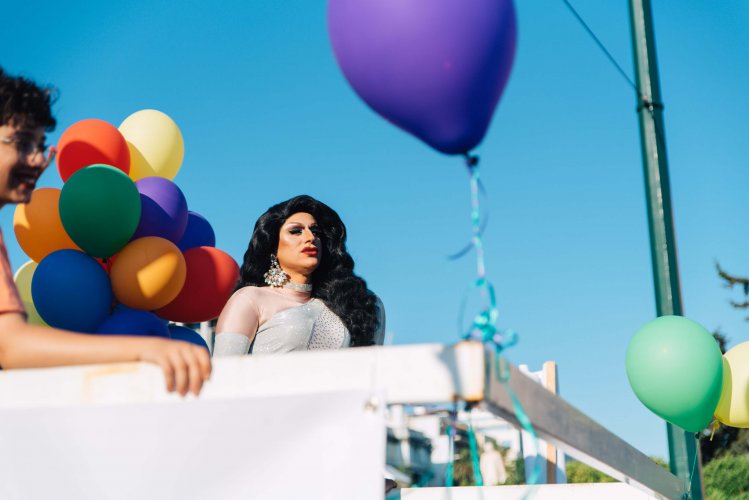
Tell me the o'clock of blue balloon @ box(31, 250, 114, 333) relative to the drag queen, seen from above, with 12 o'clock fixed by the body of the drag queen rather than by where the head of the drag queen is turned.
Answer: The blue balloon is roughly at 4 o'clock from the drag queen.

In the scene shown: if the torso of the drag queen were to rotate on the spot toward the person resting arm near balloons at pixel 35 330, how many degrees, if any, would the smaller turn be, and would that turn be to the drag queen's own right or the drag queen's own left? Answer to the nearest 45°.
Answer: approximately 45° to the drag queen's own right

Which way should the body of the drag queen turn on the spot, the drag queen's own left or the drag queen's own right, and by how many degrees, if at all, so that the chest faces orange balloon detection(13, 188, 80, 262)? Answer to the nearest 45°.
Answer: approximately 135° to the drag queen's own right

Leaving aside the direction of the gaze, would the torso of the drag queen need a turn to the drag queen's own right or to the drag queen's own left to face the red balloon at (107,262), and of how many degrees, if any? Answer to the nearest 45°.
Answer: approximately 135° to the drag queen's own right

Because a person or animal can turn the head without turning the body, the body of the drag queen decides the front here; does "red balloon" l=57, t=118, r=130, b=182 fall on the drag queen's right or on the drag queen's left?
on the drag queen's right

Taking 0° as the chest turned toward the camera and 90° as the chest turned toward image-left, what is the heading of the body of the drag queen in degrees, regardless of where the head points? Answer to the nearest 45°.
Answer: approximately 315°

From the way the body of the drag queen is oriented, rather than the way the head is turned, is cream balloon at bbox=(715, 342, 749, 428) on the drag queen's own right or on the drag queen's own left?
on the drag queen's own left

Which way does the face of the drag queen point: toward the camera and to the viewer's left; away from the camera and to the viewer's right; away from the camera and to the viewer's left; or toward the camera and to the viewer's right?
toward the camera and to the viewer's right

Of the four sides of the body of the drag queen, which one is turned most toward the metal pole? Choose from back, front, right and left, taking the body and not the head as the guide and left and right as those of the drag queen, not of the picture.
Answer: left

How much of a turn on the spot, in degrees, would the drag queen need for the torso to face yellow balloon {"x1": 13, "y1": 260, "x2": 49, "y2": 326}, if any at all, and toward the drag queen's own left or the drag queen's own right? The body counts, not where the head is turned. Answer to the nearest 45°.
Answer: approximately 135° to the drag queen's own right
